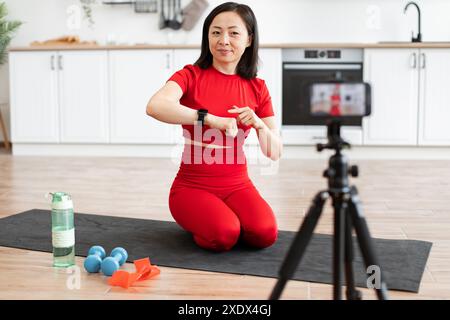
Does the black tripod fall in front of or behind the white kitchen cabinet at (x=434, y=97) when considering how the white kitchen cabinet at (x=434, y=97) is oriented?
in front

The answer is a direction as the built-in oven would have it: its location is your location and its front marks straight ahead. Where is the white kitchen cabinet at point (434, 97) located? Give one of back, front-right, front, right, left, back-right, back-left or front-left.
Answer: left

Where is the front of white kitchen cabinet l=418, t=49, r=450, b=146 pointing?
toward the camera

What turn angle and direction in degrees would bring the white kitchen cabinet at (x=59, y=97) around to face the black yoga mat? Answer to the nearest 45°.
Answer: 0° — it already faces it

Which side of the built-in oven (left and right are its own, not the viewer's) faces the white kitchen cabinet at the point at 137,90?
right

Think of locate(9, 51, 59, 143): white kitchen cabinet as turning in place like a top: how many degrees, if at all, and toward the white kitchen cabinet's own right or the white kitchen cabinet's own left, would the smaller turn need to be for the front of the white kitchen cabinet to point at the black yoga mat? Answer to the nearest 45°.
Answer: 0° — it already faces it

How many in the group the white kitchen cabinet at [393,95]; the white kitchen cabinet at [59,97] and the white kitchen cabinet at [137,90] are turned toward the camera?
3

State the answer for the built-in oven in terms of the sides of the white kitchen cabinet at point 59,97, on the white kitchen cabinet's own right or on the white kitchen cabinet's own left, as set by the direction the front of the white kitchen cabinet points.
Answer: on the white kitchen cabinet's own left

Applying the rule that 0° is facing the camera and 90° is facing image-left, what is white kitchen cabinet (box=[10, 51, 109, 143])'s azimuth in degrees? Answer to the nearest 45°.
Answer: approximately 0°

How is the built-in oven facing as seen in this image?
toward the camera
